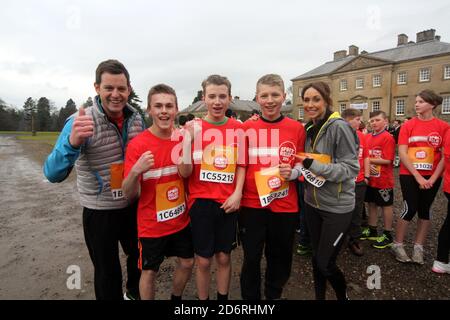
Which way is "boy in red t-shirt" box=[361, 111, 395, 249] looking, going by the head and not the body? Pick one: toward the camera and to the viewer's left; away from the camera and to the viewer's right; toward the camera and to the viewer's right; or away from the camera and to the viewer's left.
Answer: toward the camera and to the viewer's left

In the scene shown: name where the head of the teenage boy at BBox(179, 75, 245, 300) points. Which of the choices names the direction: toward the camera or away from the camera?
toward the camera

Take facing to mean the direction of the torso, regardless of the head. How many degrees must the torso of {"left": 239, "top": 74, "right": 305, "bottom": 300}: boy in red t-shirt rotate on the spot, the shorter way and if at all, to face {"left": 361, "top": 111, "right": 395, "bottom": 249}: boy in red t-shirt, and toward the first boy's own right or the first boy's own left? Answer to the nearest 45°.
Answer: approximately 135° to the first boy's own left

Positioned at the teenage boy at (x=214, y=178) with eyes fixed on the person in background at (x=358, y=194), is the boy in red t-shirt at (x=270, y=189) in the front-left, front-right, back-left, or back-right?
front-right

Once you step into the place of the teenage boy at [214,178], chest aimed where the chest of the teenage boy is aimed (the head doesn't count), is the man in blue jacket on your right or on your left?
on your right

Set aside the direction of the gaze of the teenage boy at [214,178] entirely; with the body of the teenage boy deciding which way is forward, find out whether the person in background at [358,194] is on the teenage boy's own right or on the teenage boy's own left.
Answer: on the teenage boy's own left

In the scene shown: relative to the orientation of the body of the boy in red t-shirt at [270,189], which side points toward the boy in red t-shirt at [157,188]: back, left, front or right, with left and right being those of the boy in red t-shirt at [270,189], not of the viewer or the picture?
right

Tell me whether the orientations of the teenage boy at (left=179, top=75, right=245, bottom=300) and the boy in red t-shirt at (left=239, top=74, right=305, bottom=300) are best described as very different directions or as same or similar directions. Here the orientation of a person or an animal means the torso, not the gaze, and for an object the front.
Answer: same or similar directions

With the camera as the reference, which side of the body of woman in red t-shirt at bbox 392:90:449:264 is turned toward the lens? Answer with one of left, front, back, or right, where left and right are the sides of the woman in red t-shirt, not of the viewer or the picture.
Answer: front

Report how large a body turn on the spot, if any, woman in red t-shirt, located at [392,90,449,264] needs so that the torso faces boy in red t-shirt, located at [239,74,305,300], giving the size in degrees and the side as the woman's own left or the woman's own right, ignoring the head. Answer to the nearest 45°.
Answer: approximately 45° to the woman's own right

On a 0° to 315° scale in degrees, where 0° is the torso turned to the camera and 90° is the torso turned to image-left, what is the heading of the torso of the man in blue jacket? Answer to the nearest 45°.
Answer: approximately 315°

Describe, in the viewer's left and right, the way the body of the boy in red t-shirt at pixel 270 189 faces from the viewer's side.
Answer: facing the viewer

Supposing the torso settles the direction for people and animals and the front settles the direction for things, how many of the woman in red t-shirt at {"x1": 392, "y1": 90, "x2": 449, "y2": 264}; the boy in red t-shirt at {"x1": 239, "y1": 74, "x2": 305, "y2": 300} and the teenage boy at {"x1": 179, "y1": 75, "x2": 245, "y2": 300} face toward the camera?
3
